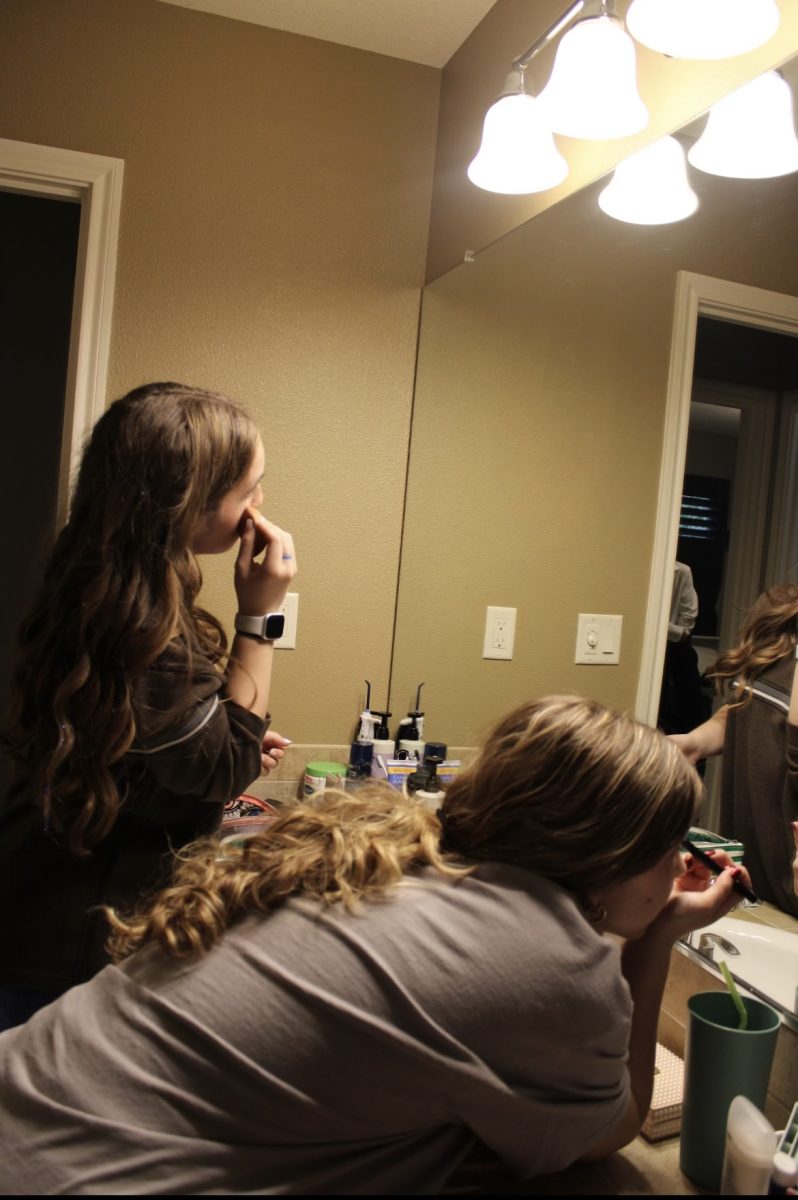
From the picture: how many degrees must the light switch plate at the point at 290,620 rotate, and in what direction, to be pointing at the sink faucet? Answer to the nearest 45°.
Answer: approximately 45° to its left

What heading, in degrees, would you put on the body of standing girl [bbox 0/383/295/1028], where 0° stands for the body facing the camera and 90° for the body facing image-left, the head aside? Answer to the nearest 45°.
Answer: approximately 225°

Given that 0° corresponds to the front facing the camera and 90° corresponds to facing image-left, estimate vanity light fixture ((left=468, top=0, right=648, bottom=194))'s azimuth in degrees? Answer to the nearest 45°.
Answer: approximately 45°

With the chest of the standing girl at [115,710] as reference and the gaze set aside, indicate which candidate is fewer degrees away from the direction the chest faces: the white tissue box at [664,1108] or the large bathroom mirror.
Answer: the large bathroom mirror

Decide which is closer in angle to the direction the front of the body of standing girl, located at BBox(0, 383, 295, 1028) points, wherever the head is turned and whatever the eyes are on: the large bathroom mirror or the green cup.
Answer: the large bathroom mirror

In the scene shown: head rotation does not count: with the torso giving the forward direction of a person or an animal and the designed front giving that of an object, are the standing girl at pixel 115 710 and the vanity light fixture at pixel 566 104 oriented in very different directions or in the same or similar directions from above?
very different directions

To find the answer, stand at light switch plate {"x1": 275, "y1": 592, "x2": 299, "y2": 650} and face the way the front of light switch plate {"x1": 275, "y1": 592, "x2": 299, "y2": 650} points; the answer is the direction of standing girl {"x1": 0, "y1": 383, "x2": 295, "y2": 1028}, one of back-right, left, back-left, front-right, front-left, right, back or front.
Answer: front

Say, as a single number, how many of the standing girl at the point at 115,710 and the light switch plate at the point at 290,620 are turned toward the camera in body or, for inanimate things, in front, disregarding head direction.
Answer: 1

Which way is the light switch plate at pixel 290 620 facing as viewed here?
toward the camera

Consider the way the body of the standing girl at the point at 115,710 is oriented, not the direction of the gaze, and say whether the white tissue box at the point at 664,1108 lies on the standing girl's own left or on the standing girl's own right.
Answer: on the standing girl's own right
